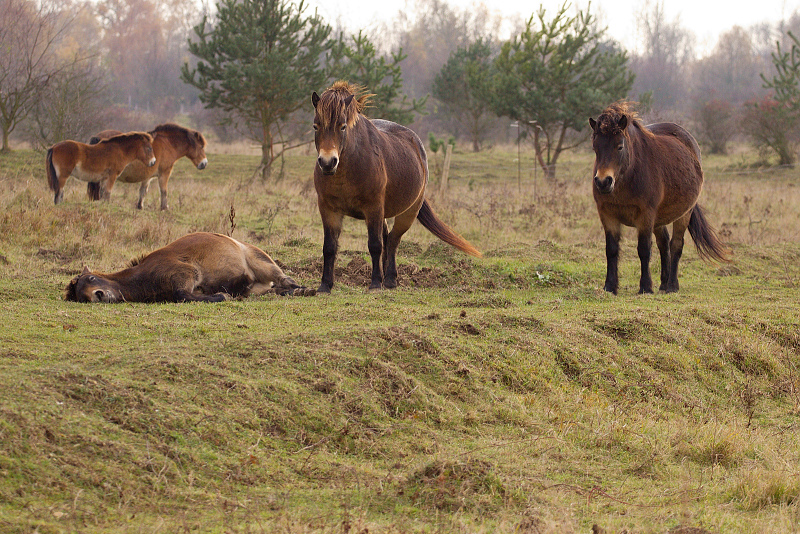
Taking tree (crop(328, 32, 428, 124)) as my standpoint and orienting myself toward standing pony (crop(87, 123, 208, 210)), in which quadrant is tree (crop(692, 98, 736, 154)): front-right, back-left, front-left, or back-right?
back-left

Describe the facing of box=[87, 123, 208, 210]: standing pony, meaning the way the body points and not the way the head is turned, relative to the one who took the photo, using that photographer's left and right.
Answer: facing to the right of the viewer

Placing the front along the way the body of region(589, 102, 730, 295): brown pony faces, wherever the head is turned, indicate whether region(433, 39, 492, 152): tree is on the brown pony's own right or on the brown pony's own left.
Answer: on the brown pony's own right

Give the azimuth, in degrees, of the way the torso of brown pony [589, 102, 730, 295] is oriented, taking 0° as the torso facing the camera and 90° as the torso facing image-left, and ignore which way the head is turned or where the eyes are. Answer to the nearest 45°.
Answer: approximately 45°

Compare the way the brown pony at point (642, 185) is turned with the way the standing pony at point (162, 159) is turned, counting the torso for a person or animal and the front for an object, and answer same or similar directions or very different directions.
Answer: very different directions

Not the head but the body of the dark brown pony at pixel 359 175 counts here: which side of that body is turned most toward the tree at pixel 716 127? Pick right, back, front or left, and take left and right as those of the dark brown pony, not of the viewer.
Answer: back

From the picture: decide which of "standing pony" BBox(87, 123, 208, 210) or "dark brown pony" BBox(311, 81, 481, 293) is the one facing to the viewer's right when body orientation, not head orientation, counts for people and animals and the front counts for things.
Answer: the standing pony

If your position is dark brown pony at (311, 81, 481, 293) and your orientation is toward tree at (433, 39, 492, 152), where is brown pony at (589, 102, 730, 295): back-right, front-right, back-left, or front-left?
front-right

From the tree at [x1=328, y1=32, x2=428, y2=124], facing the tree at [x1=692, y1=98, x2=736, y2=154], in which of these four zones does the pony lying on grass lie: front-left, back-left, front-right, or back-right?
back-right

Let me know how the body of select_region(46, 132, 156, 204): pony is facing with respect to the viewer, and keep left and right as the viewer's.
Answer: facing to the right of the viewer
